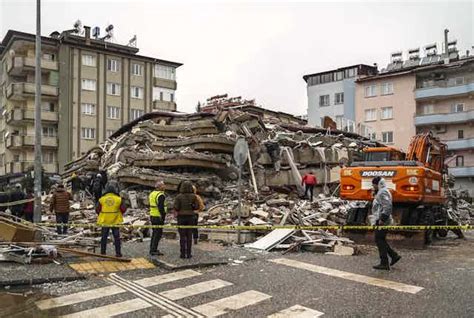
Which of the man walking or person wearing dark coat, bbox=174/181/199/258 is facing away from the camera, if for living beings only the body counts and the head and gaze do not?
the person wearing dark coat

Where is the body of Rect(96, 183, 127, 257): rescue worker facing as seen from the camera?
away from the camera

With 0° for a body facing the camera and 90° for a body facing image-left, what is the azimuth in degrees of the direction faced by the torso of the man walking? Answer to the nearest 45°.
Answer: approximately 90°

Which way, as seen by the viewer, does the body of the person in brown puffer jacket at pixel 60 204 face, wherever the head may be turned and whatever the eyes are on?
away from the camera

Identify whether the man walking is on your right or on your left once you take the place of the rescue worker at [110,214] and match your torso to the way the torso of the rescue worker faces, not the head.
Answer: on your right

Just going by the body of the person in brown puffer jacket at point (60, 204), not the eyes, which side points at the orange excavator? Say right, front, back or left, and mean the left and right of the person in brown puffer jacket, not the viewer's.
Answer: right

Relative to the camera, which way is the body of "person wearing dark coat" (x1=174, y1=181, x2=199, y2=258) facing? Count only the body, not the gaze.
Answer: away from the camera
